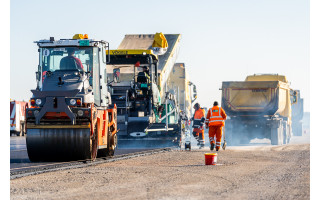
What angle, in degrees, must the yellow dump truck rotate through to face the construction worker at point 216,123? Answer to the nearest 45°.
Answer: approximately 180°

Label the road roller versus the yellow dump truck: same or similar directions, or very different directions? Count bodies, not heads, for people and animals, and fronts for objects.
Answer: very different directions

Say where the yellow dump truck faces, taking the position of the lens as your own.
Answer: facing away from the viewer

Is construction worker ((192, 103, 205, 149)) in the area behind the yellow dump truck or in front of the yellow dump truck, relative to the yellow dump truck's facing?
behind
